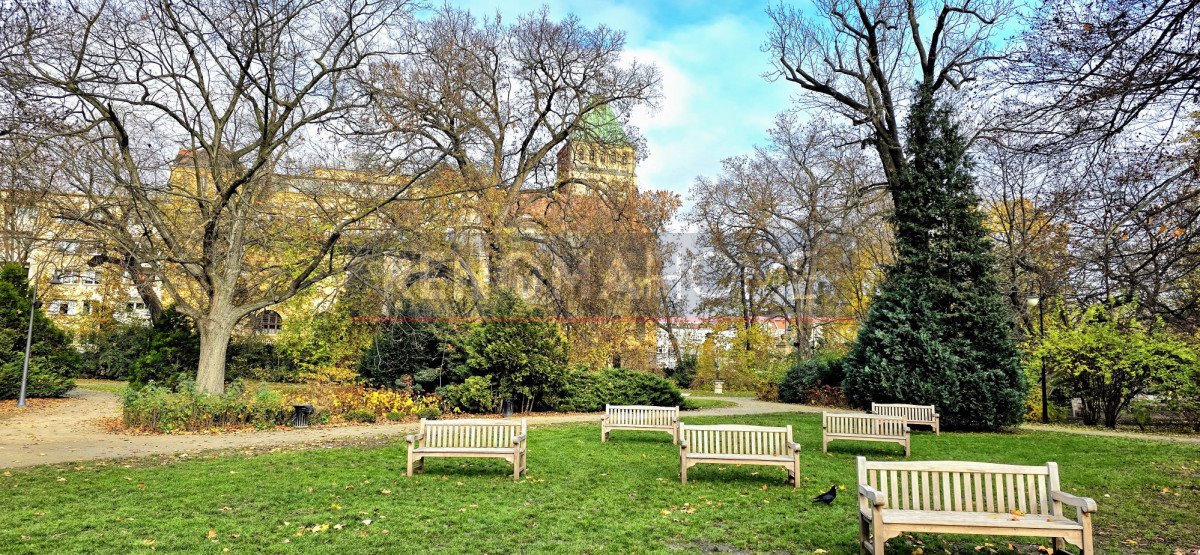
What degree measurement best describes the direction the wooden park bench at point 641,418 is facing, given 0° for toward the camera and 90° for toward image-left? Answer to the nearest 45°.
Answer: approximately 0°

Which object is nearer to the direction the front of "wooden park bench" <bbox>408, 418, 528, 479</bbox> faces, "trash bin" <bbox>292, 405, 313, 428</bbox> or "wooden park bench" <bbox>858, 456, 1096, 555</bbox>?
the wooden park bench

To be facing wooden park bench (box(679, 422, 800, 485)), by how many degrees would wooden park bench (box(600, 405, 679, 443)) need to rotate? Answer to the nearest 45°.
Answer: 0° — it already faces it

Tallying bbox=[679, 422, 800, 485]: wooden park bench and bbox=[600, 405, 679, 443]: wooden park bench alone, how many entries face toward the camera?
2

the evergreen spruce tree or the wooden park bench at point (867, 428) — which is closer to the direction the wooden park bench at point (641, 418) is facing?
the wooden park bench

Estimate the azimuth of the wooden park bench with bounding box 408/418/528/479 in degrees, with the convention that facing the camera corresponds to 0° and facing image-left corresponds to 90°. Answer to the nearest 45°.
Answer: approximately 0°

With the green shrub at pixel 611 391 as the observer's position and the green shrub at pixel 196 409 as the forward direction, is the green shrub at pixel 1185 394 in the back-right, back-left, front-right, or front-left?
back-left

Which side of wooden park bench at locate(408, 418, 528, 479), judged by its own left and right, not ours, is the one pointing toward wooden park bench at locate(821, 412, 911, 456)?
left

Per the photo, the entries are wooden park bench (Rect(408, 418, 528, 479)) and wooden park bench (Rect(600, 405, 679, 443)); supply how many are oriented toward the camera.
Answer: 2

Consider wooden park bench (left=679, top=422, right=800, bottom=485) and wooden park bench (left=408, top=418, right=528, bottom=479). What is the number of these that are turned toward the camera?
2

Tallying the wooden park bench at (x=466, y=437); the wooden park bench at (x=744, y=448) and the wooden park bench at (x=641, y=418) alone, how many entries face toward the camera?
3

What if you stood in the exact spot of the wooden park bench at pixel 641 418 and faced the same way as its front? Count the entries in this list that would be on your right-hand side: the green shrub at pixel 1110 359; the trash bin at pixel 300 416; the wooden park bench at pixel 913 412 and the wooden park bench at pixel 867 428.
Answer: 1

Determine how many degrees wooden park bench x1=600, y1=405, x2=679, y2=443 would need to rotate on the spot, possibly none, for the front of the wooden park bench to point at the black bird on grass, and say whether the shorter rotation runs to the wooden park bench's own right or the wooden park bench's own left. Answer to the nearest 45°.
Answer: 0° — it already faces it
